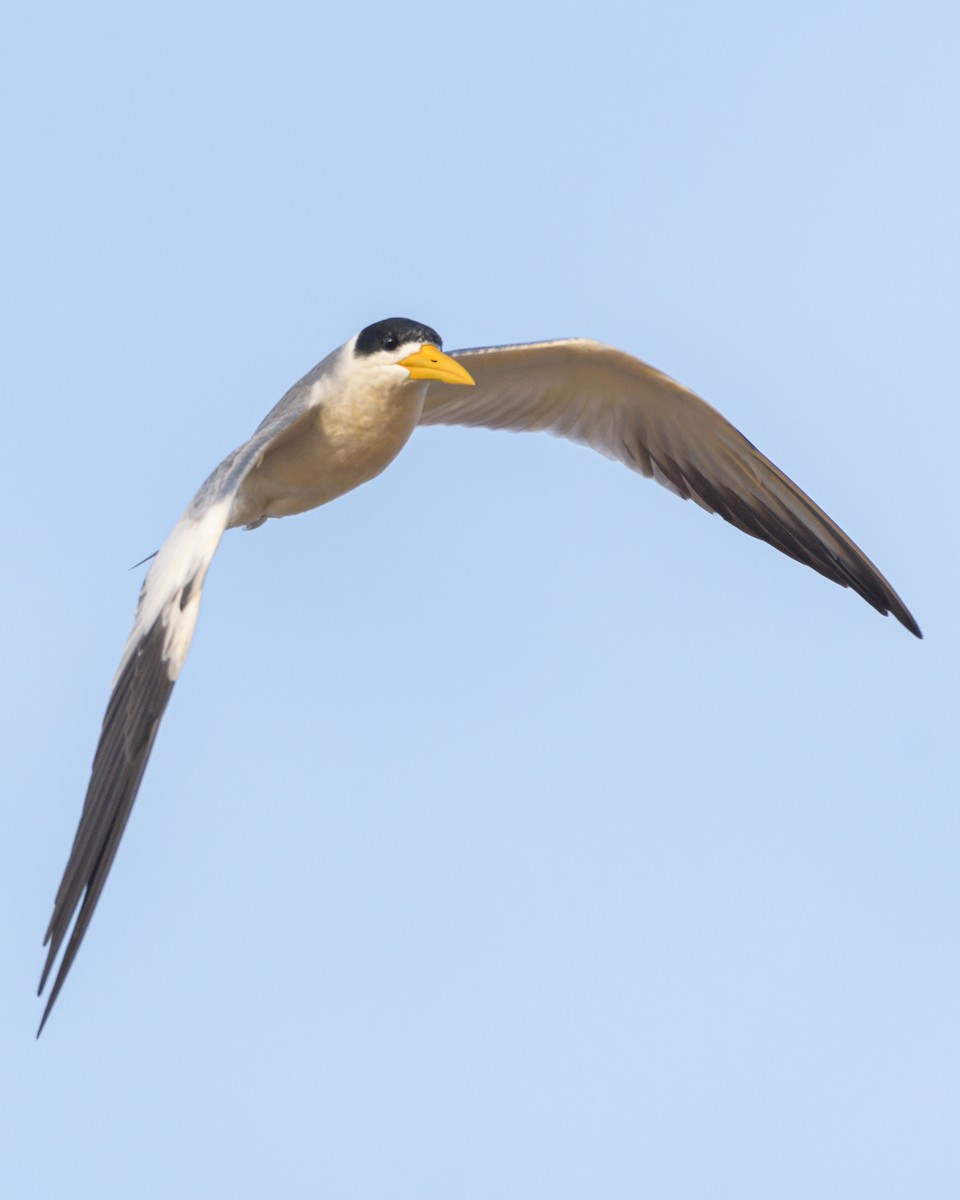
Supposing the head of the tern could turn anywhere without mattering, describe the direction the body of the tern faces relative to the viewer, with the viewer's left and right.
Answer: facing the viewer and to the right of the viewer
